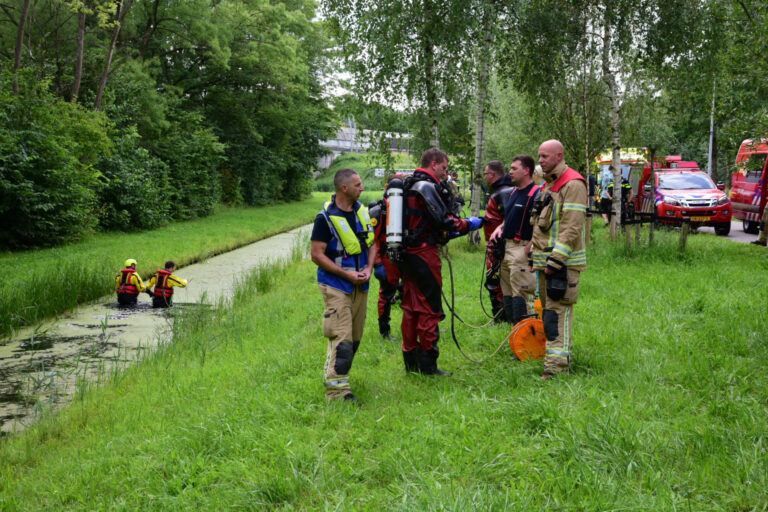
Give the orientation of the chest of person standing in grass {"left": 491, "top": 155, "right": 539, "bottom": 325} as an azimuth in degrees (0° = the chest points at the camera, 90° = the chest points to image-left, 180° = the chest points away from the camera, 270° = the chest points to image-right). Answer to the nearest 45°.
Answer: approximately 45°

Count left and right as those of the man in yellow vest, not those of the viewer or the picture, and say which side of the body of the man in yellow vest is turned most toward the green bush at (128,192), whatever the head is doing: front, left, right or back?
back

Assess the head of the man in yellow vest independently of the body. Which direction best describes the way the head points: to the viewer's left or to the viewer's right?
to the viewer's right

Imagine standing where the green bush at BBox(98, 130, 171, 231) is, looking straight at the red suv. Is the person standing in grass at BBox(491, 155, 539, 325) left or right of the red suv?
right

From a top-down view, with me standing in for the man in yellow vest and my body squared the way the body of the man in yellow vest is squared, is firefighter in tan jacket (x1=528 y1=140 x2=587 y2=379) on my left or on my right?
on my left

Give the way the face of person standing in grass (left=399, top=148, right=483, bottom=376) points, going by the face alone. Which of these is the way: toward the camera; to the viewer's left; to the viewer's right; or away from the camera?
to the viewer's right

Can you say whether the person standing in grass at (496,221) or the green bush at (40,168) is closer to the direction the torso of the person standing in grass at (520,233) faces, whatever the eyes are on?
the green bush

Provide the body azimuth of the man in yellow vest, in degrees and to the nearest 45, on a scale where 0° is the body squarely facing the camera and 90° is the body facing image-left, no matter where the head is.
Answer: approximately 315°

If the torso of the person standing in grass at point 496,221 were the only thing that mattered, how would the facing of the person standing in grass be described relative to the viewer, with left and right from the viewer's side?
facing to the left of the viewer

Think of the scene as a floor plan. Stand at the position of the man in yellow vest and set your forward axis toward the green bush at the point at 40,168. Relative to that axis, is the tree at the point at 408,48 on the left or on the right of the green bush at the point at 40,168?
right

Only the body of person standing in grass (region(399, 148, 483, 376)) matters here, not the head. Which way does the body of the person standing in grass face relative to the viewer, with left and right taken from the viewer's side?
facing to the right of the viewer
